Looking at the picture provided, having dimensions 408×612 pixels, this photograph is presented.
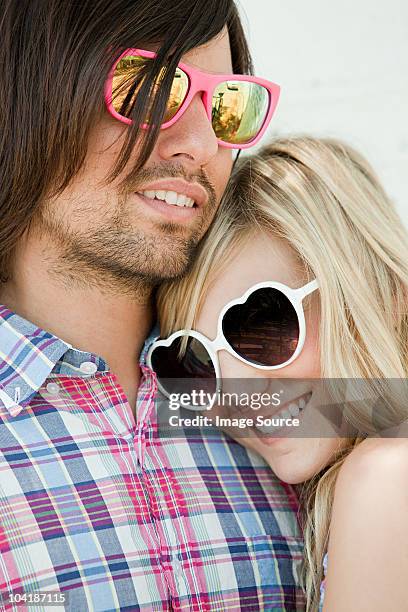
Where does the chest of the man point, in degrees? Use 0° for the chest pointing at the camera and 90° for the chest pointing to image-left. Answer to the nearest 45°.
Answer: approximately 315°

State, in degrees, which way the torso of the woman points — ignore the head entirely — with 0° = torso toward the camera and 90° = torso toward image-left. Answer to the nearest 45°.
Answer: approximately 45°
